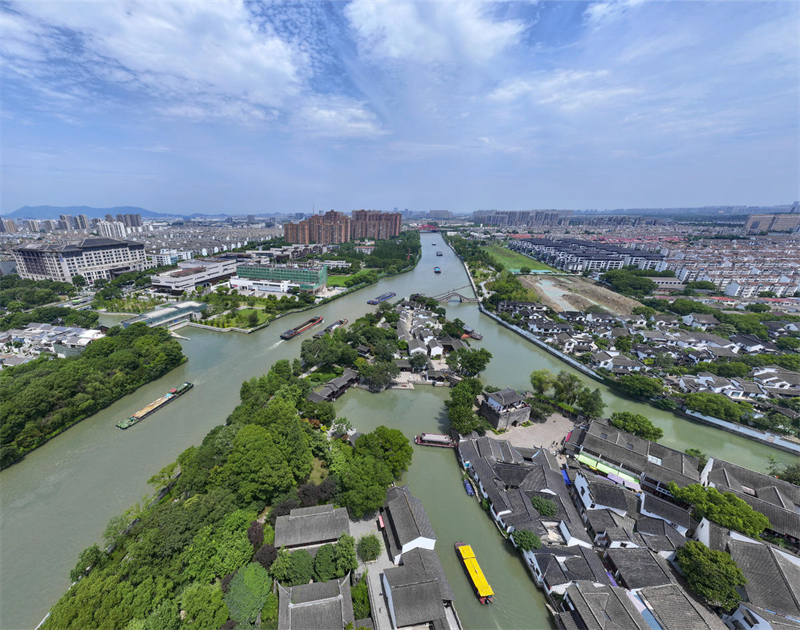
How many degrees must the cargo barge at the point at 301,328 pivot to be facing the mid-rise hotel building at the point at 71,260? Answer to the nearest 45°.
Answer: approximately 90° to its left

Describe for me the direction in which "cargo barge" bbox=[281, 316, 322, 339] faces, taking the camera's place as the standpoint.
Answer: facing away from the viewer and to the right of the viewer

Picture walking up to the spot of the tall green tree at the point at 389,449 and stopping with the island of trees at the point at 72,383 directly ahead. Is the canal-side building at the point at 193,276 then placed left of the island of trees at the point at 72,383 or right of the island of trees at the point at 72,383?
right

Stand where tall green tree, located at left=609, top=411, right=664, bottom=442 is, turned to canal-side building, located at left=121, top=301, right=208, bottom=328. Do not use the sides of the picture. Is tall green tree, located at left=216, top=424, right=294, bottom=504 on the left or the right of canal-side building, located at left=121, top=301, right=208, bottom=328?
left

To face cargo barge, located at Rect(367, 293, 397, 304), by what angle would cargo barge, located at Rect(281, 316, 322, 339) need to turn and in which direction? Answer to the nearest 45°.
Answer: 0° — it already faces it

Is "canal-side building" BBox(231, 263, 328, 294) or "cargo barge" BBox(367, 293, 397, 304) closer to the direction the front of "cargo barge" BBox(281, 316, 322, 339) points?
the cargo barge

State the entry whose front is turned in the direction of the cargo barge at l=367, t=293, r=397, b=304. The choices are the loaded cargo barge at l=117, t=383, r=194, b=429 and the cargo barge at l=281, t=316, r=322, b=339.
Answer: the cargo barge at l=281, t=316, r=322, b=339
